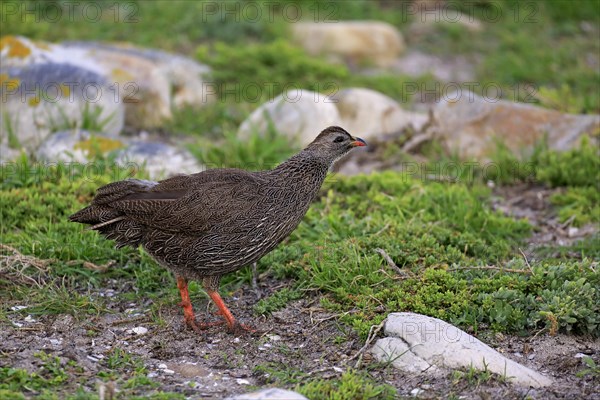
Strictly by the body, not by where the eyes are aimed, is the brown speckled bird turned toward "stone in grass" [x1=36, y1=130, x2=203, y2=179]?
no

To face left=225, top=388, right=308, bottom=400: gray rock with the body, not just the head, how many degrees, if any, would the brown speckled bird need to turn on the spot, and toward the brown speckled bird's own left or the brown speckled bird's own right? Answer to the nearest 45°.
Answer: approximately 90° to the brown speckled bird's own right

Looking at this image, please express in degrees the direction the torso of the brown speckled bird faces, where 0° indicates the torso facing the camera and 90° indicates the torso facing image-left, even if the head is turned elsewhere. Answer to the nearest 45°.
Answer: approximately 270°

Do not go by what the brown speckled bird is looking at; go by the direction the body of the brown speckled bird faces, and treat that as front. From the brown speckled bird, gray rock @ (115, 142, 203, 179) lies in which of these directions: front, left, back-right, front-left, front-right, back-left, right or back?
left

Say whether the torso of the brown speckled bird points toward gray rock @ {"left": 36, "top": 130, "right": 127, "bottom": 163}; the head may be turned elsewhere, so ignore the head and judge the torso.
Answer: no

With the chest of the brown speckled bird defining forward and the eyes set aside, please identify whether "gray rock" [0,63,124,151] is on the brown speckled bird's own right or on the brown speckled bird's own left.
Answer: on the brown speckled bird's own left

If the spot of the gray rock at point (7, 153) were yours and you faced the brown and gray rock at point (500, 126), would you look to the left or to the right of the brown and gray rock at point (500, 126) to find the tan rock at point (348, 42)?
left

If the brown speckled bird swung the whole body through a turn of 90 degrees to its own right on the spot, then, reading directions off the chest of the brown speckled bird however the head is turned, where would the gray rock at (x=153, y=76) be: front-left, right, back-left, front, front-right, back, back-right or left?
back

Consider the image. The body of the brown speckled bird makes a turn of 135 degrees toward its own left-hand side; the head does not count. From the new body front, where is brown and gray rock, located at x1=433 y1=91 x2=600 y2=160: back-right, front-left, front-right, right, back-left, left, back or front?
right

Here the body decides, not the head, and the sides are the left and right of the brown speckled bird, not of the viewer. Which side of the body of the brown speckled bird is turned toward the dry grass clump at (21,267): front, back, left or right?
back

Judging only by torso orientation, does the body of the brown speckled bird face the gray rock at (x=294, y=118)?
no

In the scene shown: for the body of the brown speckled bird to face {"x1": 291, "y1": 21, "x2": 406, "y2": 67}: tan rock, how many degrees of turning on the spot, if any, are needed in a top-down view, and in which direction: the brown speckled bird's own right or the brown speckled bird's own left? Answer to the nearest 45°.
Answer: approximately 90° to the brown speckled bird's own left

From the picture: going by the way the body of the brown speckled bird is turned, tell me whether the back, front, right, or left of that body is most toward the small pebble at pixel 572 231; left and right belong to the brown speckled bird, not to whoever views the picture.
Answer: front
